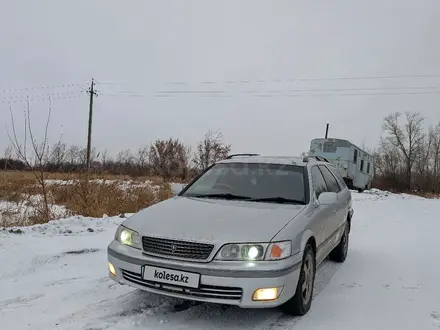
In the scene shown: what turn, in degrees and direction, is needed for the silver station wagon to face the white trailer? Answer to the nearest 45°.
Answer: approximately 135° to its right

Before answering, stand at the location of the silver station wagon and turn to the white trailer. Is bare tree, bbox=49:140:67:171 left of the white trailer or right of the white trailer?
left

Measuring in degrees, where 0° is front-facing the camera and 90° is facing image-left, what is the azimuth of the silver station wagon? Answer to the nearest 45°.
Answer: approximately 45°

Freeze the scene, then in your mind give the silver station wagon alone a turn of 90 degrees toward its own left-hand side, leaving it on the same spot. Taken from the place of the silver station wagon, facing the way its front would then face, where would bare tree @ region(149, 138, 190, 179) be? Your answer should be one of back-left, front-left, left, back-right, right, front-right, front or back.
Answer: back-left

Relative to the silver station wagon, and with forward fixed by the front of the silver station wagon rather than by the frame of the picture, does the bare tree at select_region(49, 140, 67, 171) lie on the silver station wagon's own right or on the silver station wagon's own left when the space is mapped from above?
on the silver station wagon's own right
